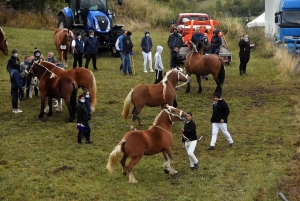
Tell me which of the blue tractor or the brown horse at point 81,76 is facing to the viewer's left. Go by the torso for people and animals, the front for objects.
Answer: the brown horse

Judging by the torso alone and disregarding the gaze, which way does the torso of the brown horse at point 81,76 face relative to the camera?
to the viewer's left

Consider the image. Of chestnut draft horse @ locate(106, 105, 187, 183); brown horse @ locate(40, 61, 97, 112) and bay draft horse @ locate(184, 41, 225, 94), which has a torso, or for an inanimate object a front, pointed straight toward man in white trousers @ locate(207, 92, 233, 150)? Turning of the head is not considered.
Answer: chestnut draft horse @ locate(106, 105, 187, 183)

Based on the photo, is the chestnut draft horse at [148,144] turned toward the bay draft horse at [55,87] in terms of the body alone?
no

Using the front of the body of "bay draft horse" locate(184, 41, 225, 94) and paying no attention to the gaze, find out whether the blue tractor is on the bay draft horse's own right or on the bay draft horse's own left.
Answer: on the bay draft horse's own right

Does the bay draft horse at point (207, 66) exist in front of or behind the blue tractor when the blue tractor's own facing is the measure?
in front

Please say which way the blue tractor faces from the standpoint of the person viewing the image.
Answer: facing the viewer and to the right of the viewer

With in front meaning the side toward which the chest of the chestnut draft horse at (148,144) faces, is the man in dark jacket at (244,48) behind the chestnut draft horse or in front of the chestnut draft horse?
in front

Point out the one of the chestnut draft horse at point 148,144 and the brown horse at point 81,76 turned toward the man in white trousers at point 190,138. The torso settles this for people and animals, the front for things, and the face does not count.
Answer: the chestnut draft horse

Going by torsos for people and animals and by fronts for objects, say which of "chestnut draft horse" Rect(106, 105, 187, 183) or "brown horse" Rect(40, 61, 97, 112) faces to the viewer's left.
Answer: the brown horse

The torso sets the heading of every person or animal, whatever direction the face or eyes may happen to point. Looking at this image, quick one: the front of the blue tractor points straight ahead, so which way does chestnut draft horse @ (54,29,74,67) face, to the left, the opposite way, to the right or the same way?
the same way

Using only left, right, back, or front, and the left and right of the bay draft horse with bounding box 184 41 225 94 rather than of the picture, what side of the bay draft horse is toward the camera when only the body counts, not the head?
left

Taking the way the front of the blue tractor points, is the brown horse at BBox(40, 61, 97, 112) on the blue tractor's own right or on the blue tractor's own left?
on the blue tractor's own right

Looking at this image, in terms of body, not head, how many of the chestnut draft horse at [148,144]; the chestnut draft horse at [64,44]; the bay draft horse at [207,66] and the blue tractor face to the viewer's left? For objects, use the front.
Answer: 1

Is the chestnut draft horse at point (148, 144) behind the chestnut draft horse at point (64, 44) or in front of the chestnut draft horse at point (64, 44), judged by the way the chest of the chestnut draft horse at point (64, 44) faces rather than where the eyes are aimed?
in front

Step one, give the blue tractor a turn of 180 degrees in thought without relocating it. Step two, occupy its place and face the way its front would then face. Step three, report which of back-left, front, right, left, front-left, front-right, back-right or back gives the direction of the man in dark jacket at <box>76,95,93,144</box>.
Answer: back-left

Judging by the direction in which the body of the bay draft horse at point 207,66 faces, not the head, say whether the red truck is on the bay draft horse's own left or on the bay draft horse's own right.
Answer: on the bay draft horse's own right

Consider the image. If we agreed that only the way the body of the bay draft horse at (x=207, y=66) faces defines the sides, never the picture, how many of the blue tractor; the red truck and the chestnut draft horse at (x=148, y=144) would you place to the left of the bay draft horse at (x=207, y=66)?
1

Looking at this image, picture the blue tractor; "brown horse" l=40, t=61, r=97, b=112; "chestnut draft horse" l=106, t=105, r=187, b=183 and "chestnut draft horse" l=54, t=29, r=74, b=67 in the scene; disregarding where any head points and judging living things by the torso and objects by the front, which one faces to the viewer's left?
the brown horse

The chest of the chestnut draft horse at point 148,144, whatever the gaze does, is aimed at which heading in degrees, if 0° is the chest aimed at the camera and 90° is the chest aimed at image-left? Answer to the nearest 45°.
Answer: approximately 225°

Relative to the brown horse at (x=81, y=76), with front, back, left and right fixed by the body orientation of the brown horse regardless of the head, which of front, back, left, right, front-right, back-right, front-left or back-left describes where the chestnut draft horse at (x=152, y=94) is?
back-left

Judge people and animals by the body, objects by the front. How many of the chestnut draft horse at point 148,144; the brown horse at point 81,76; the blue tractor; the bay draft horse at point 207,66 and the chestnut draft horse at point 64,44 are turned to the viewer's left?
2

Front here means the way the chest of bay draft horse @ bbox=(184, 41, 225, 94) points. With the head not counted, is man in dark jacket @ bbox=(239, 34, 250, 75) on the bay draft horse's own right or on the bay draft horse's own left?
on the bay draft horse's own right
